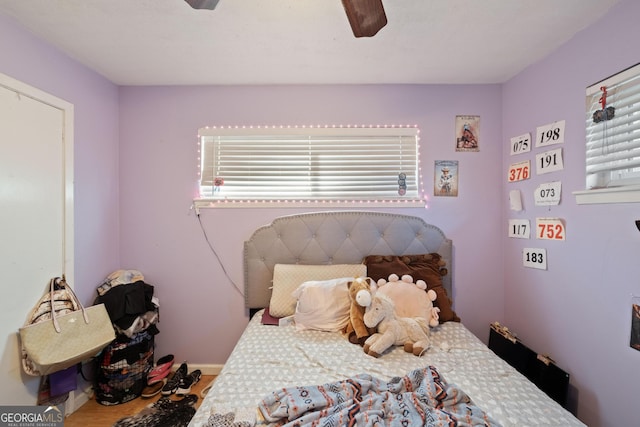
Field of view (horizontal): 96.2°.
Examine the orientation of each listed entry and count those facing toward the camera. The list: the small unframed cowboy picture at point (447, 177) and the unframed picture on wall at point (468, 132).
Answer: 2

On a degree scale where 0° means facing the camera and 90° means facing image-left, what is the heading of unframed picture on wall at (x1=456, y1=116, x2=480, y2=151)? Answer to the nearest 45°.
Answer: approximately 0°

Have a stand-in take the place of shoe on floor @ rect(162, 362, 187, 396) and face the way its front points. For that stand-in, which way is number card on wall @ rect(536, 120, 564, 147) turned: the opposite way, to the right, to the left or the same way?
to the right

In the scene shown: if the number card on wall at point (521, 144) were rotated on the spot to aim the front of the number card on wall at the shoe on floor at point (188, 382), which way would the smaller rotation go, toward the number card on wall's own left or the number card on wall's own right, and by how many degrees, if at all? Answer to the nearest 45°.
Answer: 0° — it already faces it

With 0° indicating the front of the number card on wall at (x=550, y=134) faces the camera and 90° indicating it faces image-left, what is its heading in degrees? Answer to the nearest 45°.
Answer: approximately 45°

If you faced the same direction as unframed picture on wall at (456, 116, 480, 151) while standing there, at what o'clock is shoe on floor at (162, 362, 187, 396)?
The shoe on floor is roughly at 2 o'clock from the unframed picture on wall.

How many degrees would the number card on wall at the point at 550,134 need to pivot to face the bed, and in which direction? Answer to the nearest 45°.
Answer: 0° — it already faces it

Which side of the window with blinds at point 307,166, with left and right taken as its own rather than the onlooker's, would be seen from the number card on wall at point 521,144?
left
